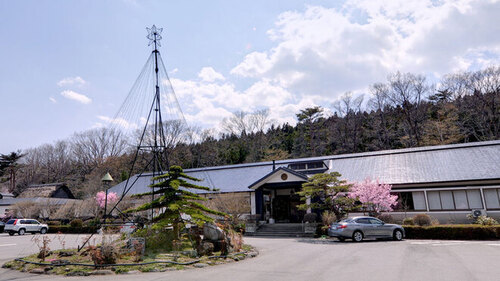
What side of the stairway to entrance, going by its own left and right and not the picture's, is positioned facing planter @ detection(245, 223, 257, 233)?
right

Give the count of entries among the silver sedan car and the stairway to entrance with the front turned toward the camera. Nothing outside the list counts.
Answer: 1

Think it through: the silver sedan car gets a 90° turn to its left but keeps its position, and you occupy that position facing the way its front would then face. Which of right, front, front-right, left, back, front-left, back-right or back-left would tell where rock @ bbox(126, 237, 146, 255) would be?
left

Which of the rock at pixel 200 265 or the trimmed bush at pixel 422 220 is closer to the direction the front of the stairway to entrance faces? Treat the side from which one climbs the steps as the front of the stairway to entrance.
the rock

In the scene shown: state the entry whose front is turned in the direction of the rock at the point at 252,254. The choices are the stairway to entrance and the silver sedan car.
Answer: the stairway to entrance

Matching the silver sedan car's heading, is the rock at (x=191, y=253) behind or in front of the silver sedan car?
behind

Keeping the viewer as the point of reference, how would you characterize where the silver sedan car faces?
facing away from the viewer and to the right of the viewer
